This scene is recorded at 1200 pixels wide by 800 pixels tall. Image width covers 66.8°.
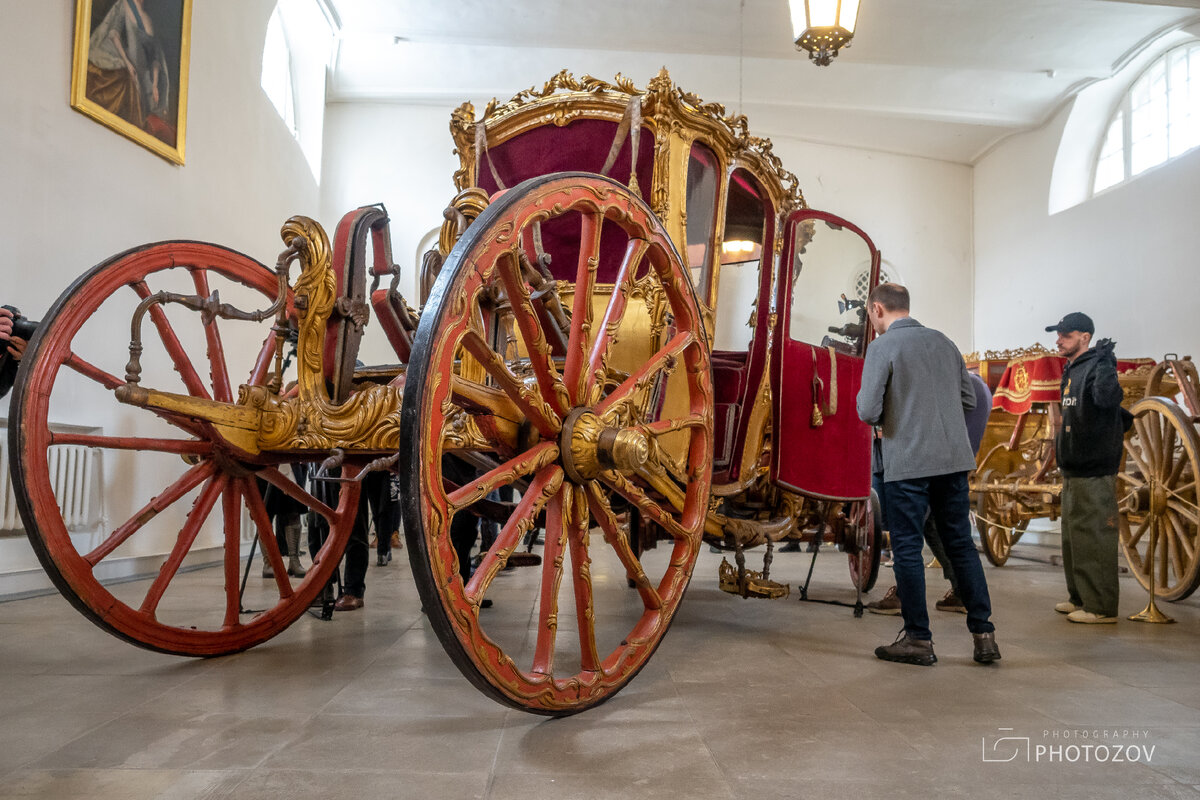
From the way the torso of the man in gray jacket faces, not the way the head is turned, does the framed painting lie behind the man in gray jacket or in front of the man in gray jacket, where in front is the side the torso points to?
in front

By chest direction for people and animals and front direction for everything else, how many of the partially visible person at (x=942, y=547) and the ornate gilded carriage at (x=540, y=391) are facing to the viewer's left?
1

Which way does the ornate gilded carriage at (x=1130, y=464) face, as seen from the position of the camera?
facing away from the viewer and to the left of the viewer

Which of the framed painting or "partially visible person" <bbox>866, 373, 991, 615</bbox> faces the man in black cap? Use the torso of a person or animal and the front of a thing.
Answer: the framed painting

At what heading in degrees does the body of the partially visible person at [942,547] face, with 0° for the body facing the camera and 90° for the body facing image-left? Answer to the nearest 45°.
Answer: approximately 90°

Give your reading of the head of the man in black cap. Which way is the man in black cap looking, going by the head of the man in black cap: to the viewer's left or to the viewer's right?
to the viewer's left

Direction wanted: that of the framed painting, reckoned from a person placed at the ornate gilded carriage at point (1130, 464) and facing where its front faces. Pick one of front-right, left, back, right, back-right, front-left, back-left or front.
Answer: left

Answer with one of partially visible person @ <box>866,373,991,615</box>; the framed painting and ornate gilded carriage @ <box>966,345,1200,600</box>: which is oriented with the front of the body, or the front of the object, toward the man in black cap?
the framed painting

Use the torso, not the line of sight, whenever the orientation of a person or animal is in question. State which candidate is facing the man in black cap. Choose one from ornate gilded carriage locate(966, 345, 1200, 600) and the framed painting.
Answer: the framed painting

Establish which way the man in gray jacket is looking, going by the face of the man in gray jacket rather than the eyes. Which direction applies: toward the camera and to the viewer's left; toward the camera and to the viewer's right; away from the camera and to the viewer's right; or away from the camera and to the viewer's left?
away from the camera and to the viewer's left
